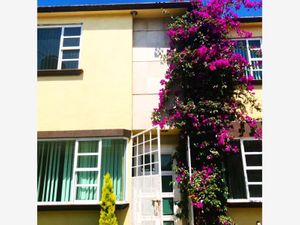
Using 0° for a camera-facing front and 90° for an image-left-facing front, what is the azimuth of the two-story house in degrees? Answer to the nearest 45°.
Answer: approximately 0°
